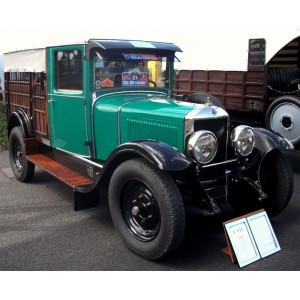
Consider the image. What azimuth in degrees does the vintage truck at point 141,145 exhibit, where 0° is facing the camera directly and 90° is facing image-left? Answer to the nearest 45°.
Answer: approximately 315°

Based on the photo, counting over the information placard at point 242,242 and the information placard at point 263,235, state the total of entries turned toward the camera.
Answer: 2

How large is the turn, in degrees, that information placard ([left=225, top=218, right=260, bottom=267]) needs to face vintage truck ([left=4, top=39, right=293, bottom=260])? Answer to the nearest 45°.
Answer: approximately 135° to its right
